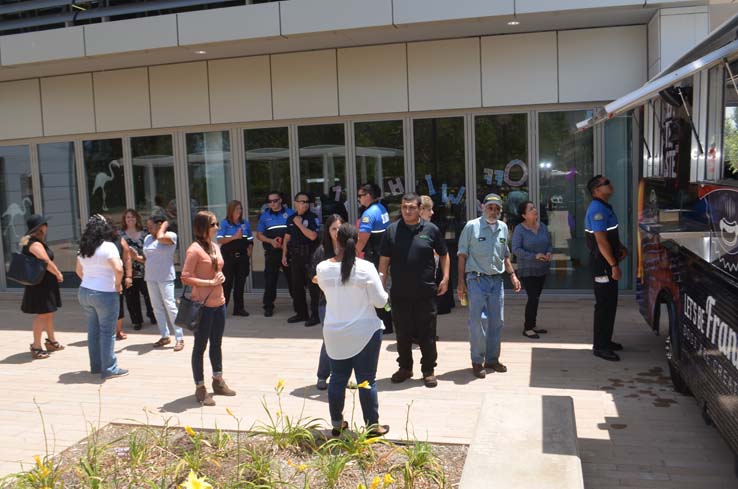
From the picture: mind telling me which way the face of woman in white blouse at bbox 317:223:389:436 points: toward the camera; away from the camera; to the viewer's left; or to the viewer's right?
away from the camera

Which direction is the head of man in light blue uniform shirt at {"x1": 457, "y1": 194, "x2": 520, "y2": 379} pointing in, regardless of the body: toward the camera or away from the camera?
toward the camera

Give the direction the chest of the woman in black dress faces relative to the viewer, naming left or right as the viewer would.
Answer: facing to the right of the viewer

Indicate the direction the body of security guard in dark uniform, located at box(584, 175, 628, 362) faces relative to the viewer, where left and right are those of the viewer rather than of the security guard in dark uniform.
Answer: facing to the right of the viewer

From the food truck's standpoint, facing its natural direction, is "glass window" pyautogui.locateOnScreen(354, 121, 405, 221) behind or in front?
behind

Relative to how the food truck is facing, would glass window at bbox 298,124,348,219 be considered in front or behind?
behind
